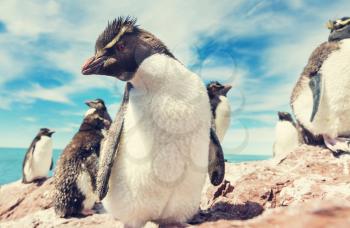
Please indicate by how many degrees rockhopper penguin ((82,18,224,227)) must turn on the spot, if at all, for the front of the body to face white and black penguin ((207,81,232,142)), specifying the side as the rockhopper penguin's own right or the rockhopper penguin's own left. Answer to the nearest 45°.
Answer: approximately 180°
